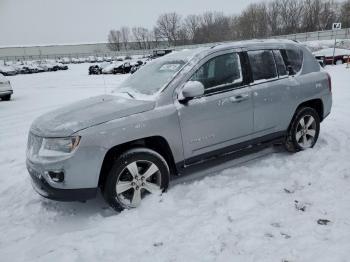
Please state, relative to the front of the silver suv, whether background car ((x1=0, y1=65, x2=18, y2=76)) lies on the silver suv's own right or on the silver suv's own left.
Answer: on the silver suv's own right

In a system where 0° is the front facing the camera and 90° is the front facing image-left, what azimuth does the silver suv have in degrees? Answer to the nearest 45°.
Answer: approximately 45°

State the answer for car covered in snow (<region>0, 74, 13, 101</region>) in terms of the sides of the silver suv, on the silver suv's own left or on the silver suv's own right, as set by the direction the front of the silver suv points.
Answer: on the silver suv's own right
